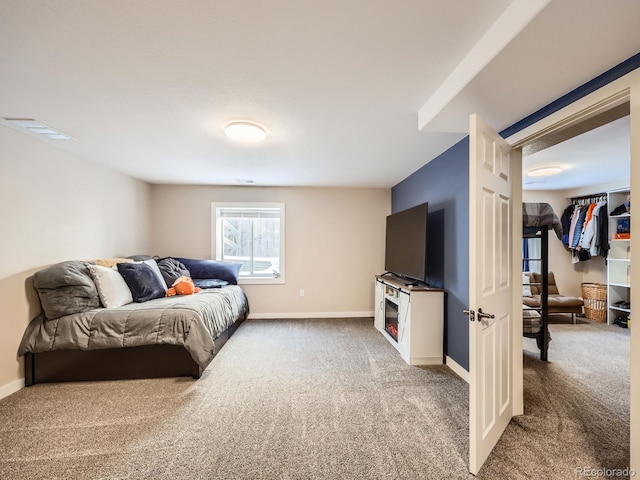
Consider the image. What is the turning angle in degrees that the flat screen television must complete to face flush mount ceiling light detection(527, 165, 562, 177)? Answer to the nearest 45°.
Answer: approximately 180°

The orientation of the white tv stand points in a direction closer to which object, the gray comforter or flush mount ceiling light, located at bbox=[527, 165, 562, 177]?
the gray comforter

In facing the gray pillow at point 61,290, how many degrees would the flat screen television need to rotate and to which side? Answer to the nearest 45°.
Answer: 0° — it already faces it

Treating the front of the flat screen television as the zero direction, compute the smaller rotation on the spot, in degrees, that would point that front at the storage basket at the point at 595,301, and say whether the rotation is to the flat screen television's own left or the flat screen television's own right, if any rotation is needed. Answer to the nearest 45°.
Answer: approximately 180°

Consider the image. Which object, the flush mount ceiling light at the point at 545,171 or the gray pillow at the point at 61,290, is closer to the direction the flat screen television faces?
the gray pillow

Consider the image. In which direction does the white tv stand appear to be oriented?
to the viewer's left

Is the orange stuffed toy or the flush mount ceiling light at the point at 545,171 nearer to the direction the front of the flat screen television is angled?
the orange stuffed toy

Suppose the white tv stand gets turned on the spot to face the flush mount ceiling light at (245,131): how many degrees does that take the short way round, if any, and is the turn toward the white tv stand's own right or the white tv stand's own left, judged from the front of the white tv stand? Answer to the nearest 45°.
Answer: approximately 45° to the white tv stand's own left

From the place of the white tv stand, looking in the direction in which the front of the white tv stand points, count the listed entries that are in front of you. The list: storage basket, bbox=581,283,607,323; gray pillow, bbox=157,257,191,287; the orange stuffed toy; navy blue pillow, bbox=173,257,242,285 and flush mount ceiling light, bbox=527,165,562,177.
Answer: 3

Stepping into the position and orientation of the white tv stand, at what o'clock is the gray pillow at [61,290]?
The gray pillow is roughly at 11 o'clock from the white tv stand.
